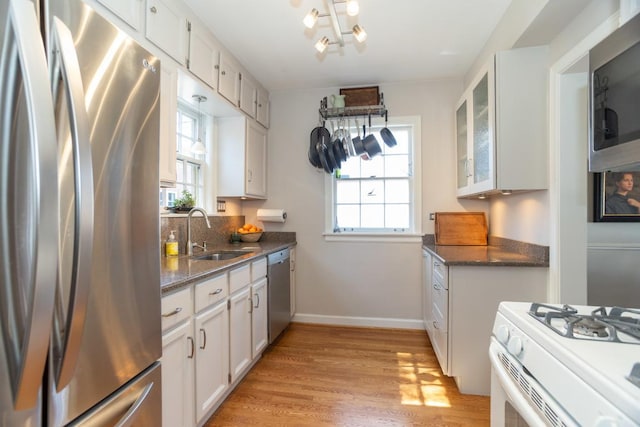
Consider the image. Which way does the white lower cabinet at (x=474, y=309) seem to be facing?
to the viewer's left

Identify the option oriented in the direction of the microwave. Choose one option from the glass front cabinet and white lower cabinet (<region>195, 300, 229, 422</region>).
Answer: the white lower cabinet

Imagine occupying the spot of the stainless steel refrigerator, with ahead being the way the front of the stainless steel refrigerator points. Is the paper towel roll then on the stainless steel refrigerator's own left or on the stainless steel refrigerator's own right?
on the stainless steel refrigerator's own left

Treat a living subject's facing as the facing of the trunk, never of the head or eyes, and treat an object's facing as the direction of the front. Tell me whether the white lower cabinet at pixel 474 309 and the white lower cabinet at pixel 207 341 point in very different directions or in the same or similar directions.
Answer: very different directions

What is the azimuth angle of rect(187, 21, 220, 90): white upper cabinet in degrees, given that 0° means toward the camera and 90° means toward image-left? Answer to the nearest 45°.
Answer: approximately 315°

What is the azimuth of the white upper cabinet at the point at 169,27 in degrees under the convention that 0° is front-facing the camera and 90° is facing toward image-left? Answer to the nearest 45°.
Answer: approximately 315°

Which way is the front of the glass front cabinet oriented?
to the viewer's left

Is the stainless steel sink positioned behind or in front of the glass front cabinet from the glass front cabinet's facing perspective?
in front

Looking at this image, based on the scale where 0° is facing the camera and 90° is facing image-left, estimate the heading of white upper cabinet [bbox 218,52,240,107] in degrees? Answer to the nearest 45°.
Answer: approximately 315°

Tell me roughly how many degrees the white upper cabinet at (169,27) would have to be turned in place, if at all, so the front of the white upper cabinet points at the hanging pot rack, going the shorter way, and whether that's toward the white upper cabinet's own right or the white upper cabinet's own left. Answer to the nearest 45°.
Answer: approximately 45° to the white upper cabinet's own left

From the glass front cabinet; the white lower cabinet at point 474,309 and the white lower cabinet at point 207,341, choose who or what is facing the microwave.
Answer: the white lower cabinet at point 207,341
